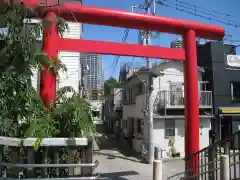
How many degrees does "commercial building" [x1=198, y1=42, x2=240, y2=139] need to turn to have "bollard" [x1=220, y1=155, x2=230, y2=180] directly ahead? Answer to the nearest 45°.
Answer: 0° — it already faces it

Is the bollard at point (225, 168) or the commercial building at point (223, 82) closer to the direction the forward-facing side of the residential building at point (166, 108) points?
the bollard

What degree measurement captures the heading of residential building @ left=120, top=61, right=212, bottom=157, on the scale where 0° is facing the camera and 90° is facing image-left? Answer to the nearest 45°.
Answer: approximately 0°

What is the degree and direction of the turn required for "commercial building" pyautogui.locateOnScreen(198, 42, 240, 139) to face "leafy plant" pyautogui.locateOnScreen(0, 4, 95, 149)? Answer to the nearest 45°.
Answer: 0° — it already faces it

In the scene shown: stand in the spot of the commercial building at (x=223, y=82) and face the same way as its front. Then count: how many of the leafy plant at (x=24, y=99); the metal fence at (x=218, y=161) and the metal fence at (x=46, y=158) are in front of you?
3

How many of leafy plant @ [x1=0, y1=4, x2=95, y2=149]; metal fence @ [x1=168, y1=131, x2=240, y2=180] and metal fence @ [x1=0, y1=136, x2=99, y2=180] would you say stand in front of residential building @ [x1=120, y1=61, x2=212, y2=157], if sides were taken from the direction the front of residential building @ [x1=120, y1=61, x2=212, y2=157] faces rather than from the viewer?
3

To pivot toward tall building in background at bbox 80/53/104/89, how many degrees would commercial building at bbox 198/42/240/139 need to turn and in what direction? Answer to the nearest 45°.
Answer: approximately 180°

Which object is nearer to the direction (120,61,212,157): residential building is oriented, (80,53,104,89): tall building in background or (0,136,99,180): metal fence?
the metal fence

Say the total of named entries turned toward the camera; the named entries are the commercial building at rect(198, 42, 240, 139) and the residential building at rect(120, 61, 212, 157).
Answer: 2
